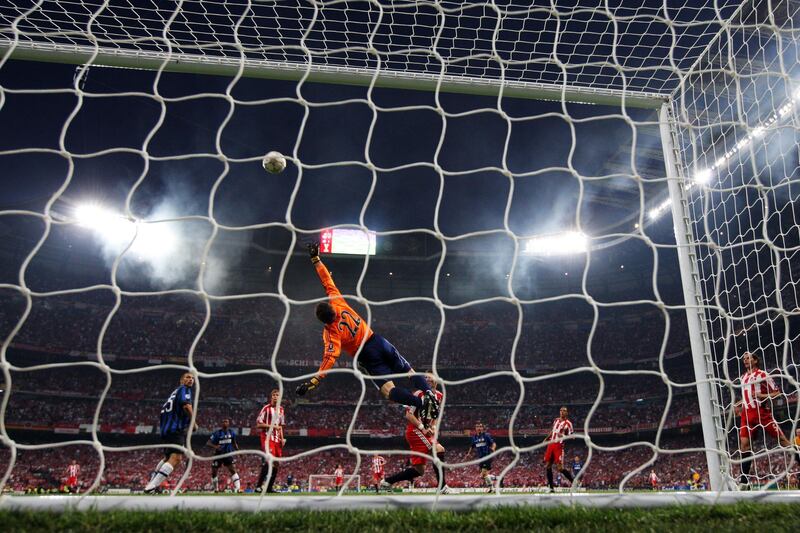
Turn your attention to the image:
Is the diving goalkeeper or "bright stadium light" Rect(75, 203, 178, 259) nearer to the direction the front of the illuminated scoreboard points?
the diving goalkeeper

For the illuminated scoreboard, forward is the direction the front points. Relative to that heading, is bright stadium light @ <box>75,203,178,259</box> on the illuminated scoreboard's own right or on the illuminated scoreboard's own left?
on the illuminated scoreboard's own right

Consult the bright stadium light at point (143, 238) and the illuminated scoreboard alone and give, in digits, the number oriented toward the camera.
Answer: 2

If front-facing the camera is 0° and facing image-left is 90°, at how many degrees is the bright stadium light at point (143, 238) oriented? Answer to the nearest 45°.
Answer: approximately 0°

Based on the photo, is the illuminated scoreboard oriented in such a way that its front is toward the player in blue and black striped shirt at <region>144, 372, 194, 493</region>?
yes

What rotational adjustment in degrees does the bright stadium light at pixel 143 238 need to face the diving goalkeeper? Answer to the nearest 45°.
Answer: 0° — it already faces them

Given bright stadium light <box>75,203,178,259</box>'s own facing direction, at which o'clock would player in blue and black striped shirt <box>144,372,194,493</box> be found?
The player in blue and black striped shirt is roughly at 12 o'clock from the bright stadium light.

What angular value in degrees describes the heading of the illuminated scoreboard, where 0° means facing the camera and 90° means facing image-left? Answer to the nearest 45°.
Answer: approximately 0°
